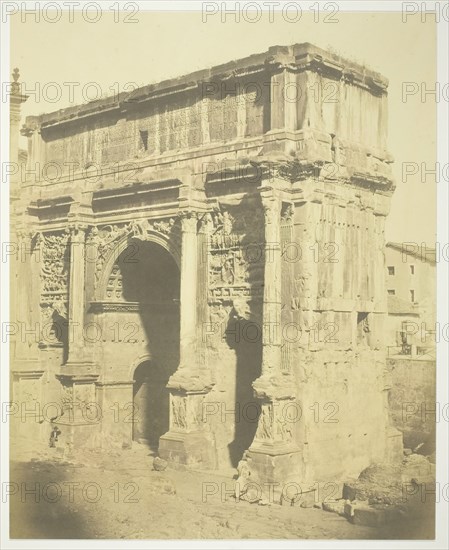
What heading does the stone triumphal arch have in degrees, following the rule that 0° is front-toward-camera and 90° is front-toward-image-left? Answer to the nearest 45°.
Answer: approximately 45°
